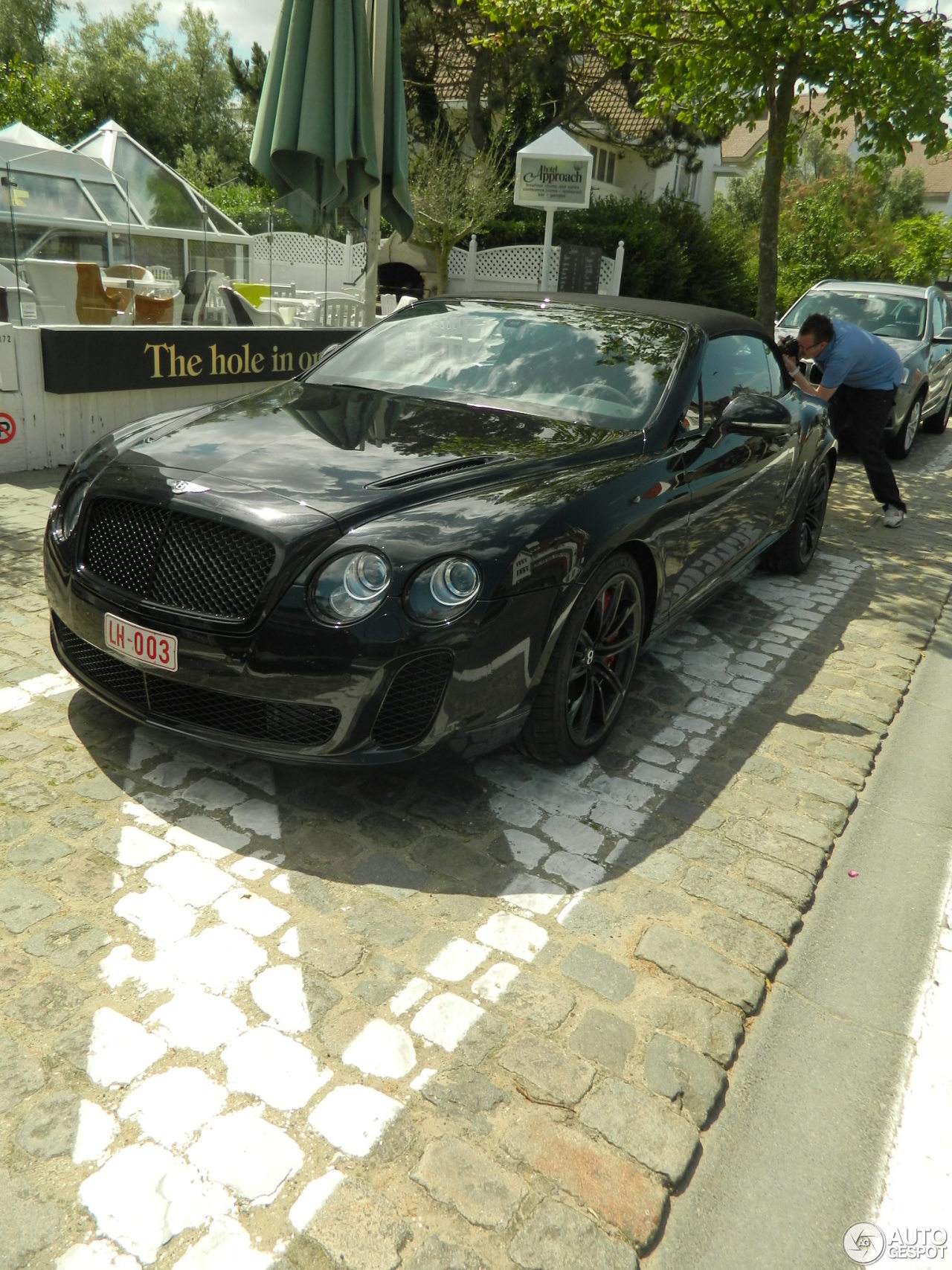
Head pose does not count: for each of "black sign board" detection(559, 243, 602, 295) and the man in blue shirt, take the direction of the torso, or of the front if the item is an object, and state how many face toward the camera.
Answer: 1

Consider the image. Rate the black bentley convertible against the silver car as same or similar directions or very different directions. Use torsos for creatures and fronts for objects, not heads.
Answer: same or similar directions

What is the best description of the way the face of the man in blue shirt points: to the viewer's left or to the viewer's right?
to the viewer's left

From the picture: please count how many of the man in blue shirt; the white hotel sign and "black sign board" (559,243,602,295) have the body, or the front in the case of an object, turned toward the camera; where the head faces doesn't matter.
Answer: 2

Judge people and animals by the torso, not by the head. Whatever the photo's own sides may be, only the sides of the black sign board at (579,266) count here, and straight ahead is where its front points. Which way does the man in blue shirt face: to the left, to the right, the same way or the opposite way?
to the right

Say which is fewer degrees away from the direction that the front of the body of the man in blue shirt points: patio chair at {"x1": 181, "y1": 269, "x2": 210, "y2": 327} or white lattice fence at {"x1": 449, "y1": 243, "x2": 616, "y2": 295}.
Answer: the patio chair

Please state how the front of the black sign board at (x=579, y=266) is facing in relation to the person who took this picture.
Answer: facing the viewer

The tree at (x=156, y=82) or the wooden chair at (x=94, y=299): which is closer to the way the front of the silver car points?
the wooden chair

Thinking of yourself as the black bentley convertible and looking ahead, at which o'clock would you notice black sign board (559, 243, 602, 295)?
The black sign board is roughly at 5 o'clock from the black bentley convertible.

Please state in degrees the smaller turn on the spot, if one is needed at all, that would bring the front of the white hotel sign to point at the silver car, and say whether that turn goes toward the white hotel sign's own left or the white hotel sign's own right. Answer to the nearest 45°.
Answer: approximately 45° to the white hotel sign's own left

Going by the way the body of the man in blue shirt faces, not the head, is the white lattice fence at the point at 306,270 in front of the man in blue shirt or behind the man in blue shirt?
in front

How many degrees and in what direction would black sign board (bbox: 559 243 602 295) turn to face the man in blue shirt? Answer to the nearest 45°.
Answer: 0° — it already faces them

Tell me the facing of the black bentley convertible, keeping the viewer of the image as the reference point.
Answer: facing the viewer and to the left of the viewer

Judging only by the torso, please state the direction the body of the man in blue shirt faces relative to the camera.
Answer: to the viewer's left

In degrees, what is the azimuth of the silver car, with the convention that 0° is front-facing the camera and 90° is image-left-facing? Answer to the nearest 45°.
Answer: approximately 45°
